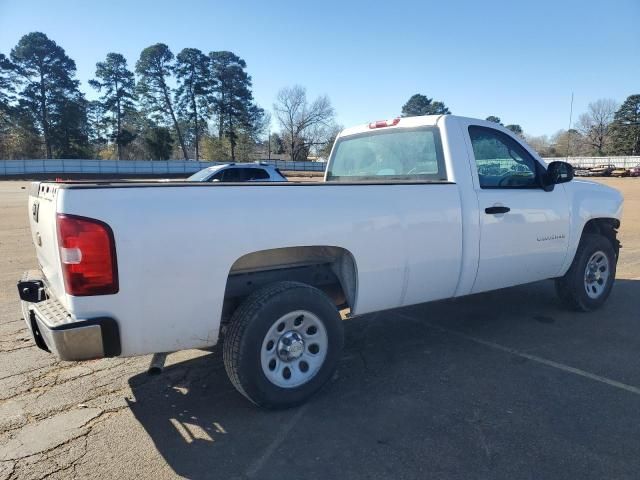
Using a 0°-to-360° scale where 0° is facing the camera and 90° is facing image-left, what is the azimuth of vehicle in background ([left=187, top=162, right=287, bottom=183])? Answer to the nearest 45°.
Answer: approximately 90°

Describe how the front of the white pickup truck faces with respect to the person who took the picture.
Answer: facing away from the viewer and to the right of the viewer

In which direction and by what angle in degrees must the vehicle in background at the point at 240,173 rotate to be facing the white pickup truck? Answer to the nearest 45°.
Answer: approximately 90° to its left

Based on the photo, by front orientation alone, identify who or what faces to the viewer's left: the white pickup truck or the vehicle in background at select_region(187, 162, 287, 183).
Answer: the vehicle in background

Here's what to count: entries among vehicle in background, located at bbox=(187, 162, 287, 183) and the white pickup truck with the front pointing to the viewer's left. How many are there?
1

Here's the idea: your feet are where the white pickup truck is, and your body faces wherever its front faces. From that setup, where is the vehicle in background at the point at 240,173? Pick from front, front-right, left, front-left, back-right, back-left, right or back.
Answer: front-left
